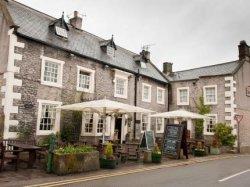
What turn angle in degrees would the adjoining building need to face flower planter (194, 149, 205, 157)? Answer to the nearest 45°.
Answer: approximately 45° to its left

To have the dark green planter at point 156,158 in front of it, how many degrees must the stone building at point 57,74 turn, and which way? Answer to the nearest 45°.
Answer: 0° — it already faces it

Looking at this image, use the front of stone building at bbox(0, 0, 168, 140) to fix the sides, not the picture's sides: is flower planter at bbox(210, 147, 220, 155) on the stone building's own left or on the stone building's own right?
on the stone building's own left

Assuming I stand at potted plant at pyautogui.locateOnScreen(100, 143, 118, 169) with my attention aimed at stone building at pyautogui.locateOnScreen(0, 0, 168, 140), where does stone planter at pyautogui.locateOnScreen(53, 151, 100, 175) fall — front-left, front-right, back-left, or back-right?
back-left

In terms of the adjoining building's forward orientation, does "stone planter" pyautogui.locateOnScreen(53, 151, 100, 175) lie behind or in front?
in front

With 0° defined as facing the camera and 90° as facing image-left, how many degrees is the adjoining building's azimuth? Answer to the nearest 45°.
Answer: approximately 45°

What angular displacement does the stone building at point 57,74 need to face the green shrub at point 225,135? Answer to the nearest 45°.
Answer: approximately 45° to its left

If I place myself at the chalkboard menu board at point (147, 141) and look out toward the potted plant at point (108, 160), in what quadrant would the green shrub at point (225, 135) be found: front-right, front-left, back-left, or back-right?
back-left

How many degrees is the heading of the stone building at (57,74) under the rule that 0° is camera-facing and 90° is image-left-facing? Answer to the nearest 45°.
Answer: approximately 315°
